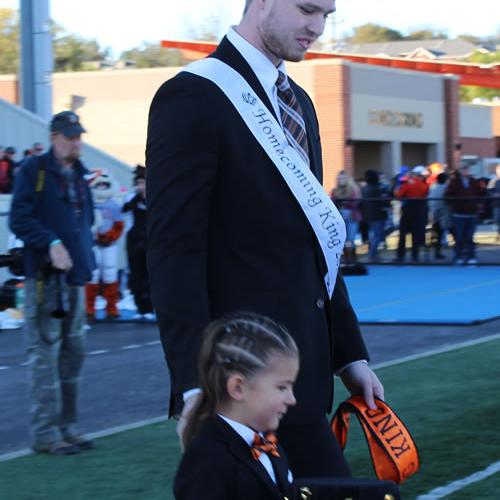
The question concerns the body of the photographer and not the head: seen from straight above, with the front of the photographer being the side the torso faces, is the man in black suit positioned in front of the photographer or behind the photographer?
in front

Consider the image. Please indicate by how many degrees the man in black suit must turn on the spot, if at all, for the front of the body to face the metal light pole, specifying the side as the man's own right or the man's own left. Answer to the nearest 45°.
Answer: approximately 135° to the man's own left

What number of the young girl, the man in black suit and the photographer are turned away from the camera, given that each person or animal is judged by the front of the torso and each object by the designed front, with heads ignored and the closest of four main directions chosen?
0

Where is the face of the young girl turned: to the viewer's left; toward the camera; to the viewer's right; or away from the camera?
to the viewer's right

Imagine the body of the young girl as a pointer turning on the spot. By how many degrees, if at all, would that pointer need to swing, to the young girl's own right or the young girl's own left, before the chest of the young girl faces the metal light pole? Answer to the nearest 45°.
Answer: approximately 135° to the young girl's own left

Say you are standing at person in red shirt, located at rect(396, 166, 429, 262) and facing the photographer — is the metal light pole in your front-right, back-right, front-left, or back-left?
front-right

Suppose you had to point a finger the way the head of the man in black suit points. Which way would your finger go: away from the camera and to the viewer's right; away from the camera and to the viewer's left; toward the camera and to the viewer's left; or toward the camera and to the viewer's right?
toward the camera and to the viewer's right

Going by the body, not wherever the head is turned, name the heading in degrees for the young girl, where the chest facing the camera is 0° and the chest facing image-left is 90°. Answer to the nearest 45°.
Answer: approximately 315°

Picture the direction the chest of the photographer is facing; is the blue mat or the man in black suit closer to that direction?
the man in black suit

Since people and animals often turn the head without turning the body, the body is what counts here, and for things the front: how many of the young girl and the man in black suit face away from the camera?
0

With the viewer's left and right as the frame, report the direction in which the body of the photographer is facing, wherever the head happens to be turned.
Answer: facing the viewer and to the right of the viewer

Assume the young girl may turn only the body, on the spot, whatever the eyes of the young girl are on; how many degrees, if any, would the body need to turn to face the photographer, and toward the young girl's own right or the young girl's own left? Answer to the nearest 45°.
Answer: approximately 135° to the young girl's own left

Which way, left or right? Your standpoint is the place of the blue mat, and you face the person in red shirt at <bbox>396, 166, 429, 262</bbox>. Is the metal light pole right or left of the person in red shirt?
left

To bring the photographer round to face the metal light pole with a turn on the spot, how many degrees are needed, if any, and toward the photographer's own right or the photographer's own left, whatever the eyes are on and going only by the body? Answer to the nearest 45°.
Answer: approximately 135° to the photographer's own left
